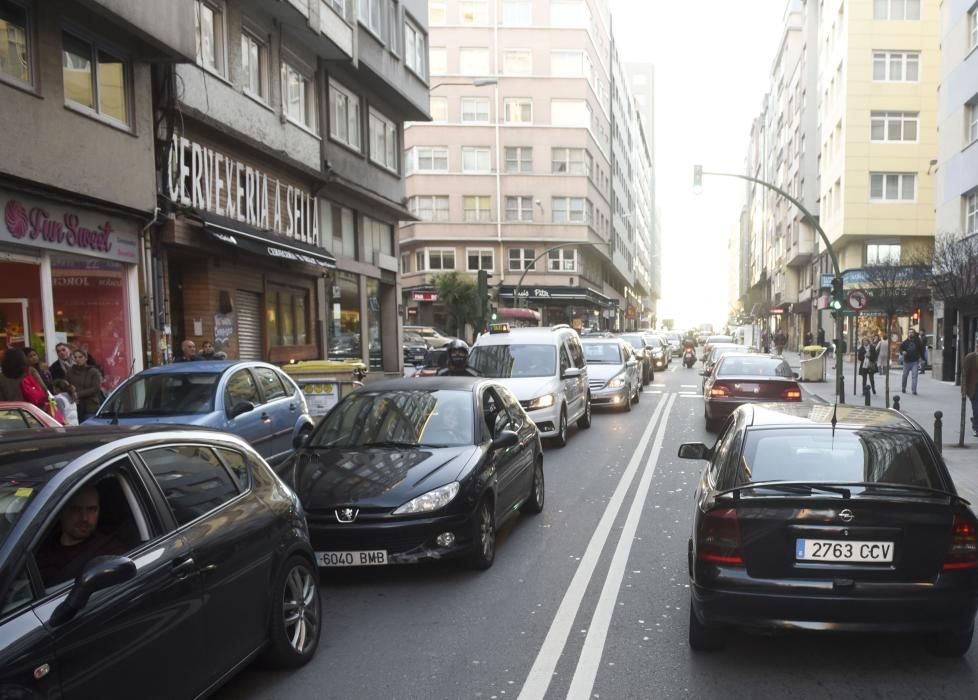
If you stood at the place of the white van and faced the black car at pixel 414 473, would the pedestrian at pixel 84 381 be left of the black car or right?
right

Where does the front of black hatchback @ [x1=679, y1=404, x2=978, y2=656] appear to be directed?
away from the camera

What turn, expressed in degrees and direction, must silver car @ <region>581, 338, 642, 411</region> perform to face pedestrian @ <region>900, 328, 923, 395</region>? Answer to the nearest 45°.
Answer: approximately 135° to its left

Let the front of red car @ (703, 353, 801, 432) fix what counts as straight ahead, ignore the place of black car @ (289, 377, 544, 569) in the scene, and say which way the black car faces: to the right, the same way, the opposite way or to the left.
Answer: the opposite way

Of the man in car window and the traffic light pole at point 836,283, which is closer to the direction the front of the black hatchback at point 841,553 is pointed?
the traffic light pole

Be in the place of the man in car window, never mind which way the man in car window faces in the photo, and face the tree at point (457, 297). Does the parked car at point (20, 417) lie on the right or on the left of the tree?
left

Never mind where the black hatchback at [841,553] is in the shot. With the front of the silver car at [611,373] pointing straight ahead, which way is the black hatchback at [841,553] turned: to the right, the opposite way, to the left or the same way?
the opposite way

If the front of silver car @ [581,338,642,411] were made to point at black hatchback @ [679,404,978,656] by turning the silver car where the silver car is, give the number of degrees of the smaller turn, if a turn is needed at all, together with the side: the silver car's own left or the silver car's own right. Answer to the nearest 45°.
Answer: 0° — it already faces it

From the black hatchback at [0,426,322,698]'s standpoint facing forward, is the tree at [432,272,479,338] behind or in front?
behind

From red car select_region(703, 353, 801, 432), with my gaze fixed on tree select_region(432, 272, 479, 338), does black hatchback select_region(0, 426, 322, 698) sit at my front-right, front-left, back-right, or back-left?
back-left

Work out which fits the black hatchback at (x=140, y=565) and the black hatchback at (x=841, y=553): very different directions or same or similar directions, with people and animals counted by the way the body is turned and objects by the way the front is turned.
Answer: very different directions

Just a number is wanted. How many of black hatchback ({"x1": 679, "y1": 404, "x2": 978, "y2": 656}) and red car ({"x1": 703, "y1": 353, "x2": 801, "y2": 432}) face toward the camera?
0

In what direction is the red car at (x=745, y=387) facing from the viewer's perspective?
away from the camera

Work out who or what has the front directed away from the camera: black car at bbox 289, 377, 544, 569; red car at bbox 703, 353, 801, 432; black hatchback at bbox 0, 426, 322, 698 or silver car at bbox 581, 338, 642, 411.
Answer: the red car

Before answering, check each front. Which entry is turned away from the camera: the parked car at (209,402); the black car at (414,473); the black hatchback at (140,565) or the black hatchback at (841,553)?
the black hatchback at (841,553)

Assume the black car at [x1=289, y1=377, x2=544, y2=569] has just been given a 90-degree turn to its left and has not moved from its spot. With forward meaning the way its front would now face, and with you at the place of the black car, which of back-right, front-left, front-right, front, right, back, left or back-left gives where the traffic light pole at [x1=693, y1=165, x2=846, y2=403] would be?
left

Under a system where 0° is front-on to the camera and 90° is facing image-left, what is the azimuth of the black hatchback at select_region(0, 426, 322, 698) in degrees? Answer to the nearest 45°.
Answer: approximately 45°
